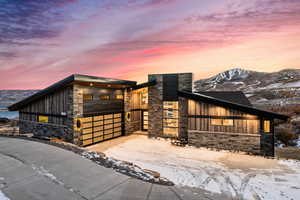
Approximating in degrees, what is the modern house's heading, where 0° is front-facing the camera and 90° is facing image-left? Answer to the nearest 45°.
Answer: approximately 0°

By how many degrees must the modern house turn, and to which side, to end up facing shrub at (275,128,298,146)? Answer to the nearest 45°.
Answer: approximately 90° to its left
